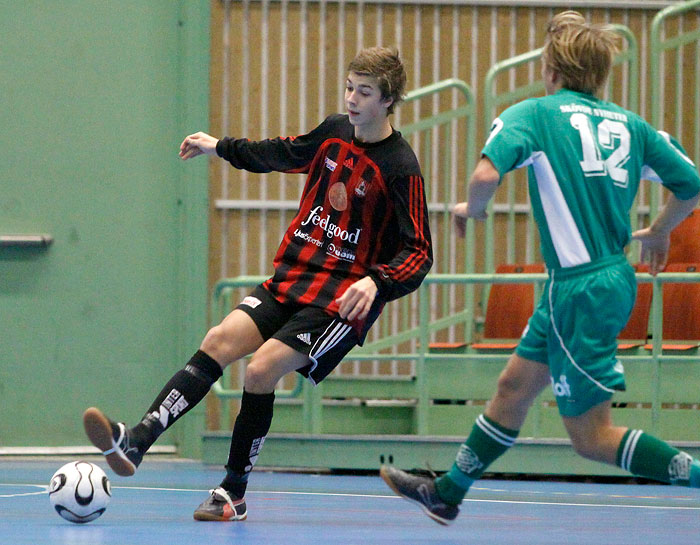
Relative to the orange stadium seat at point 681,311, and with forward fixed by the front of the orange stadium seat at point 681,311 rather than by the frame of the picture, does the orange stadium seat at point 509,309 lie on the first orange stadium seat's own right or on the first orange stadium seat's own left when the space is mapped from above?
on the first orange stadium seat's own right

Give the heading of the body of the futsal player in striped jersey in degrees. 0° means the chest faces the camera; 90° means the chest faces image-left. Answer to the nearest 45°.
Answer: approximately 45°

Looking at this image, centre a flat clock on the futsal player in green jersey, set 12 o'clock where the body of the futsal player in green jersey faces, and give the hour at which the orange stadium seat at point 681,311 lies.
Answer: The orange stadium seat is roughly at 2 o'clock from the futsal player in green jersey.

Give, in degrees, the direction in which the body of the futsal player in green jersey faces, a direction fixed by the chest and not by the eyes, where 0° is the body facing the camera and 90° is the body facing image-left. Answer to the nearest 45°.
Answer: approximately 135°

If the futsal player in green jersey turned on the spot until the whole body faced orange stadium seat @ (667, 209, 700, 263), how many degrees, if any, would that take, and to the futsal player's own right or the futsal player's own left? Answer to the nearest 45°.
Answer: approximately 45° to the futsal player's own right

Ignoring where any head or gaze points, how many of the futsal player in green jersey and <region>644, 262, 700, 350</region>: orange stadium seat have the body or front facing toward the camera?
1

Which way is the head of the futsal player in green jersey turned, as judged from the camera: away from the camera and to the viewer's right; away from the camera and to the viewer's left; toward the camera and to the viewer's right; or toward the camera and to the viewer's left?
away from the camera and to the viewer's left

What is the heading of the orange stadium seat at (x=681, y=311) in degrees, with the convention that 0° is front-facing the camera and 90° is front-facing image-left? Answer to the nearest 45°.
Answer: approximately 0°
